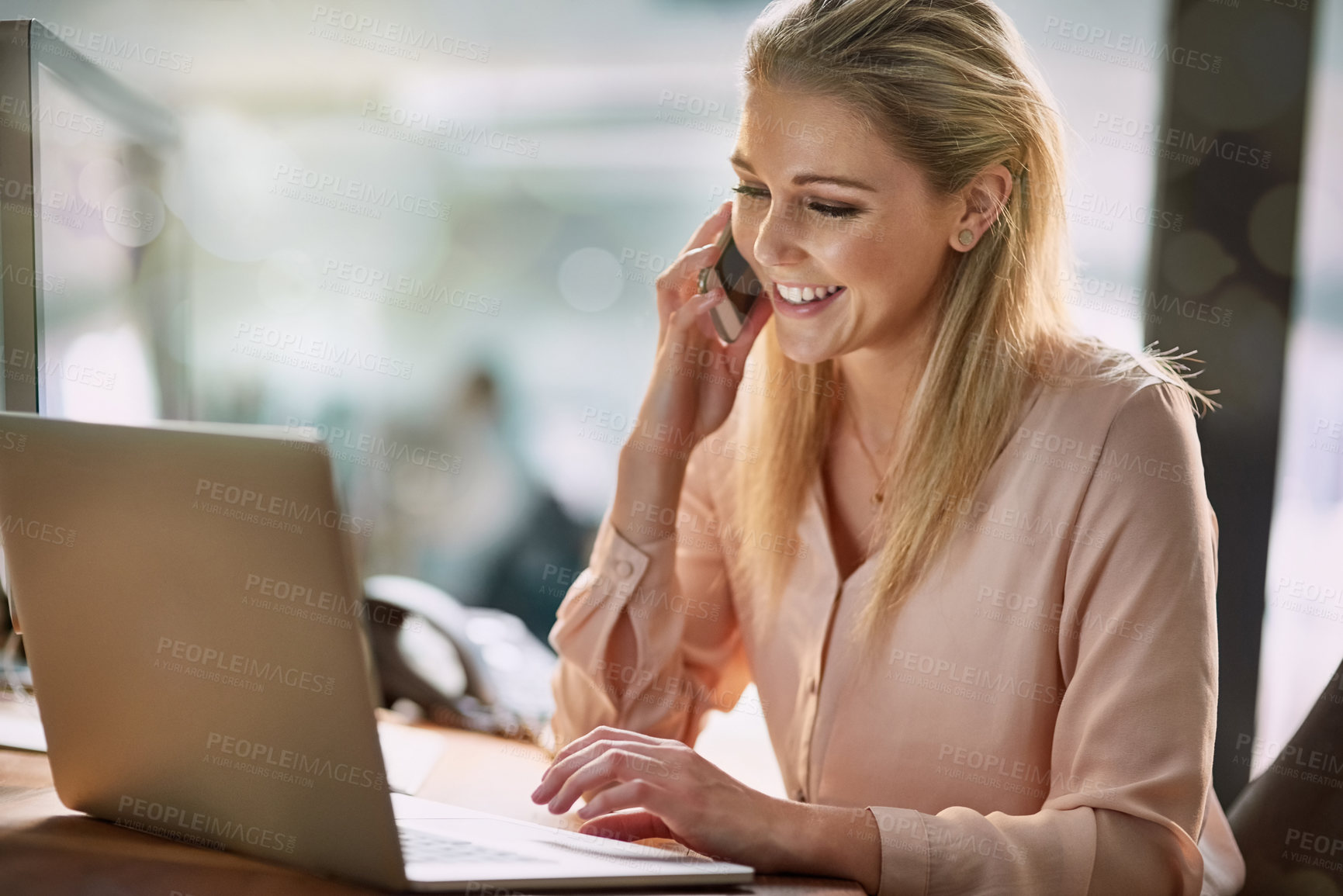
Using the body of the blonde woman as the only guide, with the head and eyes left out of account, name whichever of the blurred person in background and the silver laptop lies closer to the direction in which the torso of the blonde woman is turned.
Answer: the silver laptop

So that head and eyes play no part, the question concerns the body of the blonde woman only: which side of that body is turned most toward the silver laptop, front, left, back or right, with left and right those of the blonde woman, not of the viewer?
front

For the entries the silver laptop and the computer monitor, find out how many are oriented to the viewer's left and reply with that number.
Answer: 0

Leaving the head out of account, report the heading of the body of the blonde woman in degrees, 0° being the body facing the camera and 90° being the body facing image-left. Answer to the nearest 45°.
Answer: approximately 45°

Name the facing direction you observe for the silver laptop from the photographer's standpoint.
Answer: facing away from the viewer and to the right of the viewer
